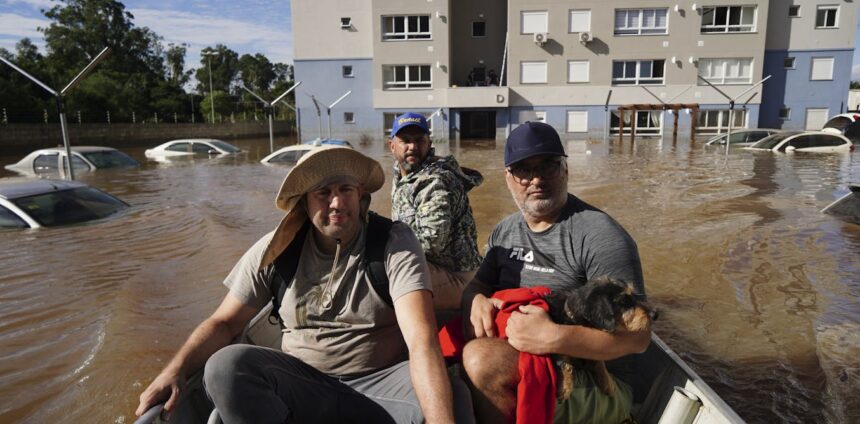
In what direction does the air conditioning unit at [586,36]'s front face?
toward the camera

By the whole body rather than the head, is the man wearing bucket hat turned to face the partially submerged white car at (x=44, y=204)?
no

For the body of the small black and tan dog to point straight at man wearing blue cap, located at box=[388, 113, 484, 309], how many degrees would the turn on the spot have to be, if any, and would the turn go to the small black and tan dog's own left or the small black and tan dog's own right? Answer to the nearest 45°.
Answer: approximately 135° to the small black and tan dog's own left

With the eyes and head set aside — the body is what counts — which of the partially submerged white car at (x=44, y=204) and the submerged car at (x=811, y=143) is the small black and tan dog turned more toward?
the submerged car

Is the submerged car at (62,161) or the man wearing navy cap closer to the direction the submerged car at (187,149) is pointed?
the man wearing navy cap

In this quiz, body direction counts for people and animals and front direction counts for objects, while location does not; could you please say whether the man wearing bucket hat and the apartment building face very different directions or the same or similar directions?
same or similar directions

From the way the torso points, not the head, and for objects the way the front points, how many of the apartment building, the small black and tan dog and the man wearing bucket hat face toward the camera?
2

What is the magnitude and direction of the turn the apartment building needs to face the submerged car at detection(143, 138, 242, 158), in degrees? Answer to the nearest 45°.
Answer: approximately 45° to its right

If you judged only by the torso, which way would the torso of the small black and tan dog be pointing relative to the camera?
to the viewer's right

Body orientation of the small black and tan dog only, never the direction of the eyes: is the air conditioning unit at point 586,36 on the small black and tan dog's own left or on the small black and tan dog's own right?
on the small black and tan dog's own left

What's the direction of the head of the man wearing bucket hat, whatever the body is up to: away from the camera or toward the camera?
toward the camera

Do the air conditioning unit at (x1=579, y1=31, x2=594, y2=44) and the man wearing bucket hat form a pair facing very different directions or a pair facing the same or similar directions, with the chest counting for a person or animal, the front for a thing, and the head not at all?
same or similar directions

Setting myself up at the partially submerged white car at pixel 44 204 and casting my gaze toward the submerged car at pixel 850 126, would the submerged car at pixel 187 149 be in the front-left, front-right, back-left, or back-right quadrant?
front-left

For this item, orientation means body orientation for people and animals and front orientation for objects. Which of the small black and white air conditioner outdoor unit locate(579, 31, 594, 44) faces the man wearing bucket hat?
the air conditioning unit

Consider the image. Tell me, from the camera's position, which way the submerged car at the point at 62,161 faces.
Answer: facing the viewer and to the right of the viewer

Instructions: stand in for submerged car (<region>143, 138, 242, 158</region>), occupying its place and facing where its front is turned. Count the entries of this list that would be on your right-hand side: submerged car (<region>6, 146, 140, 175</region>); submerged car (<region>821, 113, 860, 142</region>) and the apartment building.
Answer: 1

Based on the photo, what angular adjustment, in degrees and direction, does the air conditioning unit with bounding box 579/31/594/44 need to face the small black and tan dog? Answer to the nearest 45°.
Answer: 0° — it already faces it

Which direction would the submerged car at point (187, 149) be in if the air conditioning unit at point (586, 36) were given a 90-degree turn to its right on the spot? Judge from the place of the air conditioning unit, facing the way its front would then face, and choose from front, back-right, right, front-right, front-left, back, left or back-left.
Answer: front-left

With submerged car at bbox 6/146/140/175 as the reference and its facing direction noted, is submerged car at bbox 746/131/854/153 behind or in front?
in front
